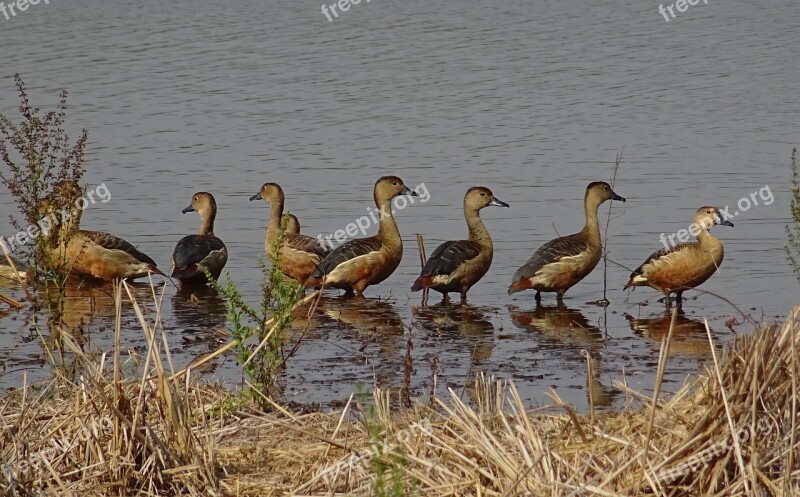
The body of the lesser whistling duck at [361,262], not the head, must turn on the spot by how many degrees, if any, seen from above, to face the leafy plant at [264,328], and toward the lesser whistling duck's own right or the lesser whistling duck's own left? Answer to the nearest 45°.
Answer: approximately 90° to the lesser whistling duck's own right

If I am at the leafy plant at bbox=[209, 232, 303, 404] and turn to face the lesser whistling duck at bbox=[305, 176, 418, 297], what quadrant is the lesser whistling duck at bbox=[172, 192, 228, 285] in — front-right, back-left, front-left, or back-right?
front-left

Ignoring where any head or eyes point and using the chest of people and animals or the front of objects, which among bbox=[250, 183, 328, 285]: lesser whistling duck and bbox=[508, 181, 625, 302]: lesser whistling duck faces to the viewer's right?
bbox=[508, 181, 625, 302]: lesser whistling duck

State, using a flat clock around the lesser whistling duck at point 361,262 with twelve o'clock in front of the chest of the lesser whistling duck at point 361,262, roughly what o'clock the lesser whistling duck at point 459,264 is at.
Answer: the lesser whistling duck at point 459,264 is roughly at 1 o'clock from the lesser whistling duck at point 361,262.

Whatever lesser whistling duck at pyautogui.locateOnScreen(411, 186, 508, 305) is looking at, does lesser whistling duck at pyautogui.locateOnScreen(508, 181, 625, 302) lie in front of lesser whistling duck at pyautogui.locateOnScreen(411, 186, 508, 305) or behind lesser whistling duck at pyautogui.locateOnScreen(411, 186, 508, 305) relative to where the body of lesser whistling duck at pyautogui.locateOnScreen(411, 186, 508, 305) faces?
in front

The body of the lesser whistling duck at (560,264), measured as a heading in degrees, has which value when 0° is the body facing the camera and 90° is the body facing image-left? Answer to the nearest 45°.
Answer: approximately 270°

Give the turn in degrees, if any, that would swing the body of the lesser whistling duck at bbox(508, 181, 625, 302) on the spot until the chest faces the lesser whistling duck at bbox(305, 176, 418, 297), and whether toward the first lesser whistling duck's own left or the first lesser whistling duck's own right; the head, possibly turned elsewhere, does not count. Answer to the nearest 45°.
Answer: approximately 180°

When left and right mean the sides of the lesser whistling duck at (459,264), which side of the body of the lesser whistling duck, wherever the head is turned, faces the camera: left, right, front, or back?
right

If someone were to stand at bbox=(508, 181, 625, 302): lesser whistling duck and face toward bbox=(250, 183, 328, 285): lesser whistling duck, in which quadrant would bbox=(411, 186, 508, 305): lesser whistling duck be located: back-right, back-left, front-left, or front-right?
front-left

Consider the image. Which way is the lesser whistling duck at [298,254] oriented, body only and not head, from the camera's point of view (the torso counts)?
to the viewer's left

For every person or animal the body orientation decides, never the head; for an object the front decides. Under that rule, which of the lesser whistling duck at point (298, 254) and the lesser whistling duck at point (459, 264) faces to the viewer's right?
the lesser whistling duck at point (459, 264)

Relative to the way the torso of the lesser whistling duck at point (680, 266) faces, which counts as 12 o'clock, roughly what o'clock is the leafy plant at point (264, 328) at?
The leafy plant is roughly at 4 o'clock from the lesser whistling duck.

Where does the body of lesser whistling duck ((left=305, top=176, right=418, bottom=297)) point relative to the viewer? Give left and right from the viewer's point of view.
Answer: facing to the right of the viewer

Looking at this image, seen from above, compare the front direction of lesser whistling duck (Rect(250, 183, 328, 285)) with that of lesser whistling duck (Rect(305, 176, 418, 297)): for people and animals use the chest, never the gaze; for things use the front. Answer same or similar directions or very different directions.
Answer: very different directions

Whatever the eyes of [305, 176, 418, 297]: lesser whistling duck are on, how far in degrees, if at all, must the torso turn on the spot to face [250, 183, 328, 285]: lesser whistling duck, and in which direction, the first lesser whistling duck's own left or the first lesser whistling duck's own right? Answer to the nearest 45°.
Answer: approximately 135° to the first lesser whistling duck's own left

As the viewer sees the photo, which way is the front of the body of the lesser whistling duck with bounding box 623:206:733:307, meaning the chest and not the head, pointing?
to the viewer's right
